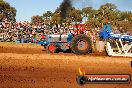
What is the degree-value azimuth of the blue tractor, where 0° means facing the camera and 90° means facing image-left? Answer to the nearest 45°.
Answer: approximately 90°
